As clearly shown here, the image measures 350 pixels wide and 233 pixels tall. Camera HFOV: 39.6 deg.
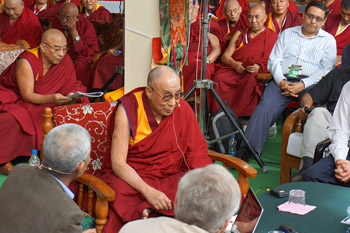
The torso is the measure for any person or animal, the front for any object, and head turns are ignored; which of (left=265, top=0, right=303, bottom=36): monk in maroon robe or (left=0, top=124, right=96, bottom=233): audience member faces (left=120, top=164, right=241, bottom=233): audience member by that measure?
the monk in maroon robe

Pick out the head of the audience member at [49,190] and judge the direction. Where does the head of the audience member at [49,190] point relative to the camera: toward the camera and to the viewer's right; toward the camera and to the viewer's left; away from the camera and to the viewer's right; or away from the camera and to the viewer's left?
away from the camera and to the viewer's right

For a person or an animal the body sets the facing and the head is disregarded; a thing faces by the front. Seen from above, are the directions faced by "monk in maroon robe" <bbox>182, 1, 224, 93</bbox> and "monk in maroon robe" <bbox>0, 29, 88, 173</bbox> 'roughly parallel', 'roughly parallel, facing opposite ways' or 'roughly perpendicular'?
roughly perpendicular

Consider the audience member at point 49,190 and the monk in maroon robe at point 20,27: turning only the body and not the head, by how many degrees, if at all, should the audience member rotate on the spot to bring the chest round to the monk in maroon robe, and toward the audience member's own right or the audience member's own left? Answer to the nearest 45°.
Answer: approximately 45° to the audience member's own left

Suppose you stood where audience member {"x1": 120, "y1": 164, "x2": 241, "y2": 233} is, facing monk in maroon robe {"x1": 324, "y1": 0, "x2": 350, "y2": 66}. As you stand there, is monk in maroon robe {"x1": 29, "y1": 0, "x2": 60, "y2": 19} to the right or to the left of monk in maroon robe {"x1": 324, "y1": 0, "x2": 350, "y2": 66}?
left

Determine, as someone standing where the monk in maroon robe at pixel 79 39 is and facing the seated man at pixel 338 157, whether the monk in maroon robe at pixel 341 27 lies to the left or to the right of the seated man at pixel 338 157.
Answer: left

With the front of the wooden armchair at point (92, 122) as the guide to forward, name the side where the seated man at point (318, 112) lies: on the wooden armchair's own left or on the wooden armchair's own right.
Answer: on the wooden armchair's own left

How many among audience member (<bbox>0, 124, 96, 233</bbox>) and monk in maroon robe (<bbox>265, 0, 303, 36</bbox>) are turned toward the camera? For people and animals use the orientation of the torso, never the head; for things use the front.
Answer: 1
